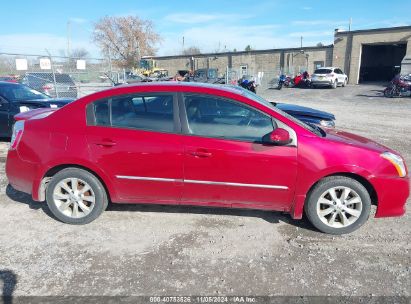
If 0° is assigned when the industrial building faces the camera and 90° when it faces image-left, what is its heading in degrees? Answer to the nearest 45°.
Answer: approximately 45°

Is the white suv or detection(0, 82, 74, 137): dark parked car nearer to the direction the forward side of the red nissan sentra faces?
the white suv

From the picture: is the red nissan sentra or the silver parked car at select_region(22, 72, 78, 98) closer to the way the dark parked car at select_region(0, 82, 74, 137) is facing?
the red nissan sentra

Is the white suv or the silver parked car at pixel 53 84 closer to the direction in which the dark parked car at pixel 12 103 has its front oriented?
the white suv

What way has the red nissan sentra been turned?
to the viewer's right

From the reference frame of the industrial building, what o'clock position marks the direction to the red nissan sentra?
The red nissan sentra is roughly at 11 o'clock from the industrial building.

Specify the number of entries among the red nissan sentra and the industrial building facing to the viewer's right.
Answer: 1

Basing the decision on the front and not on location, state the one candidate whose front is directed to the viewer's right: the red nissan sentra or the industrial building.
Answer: the red nissan sentra
